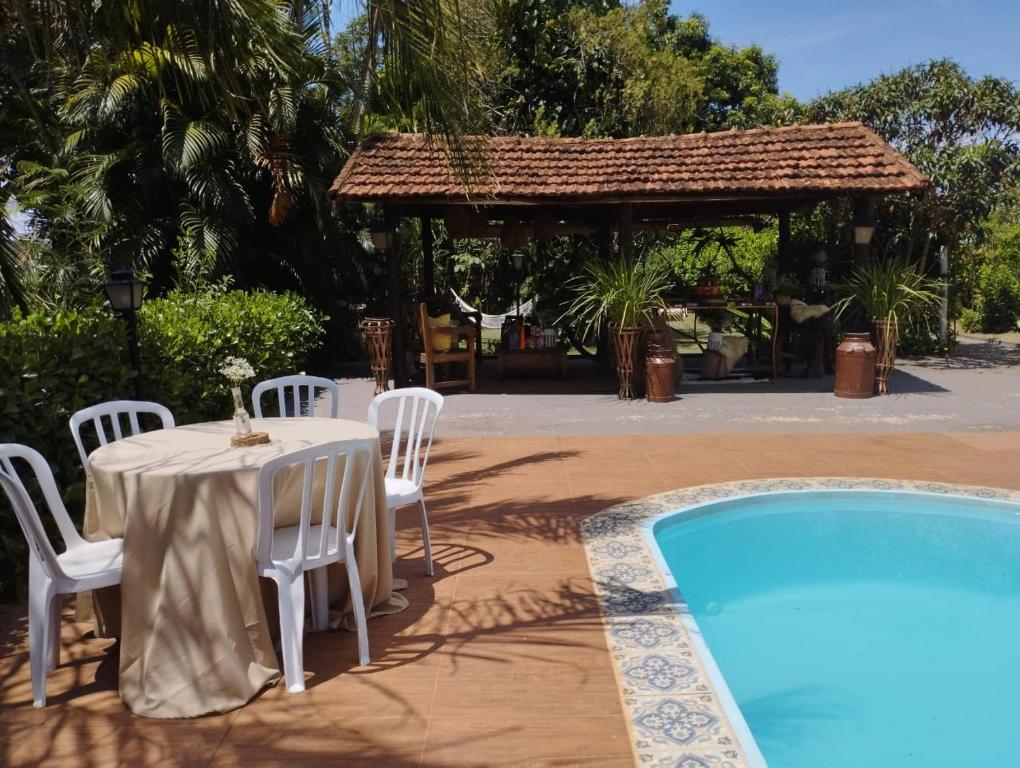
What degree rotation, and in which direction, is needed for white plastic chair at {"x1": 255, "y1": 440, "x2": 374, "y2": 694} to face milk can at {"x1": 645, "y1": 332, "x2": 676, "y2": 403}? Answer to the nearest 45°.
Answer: approximately 90° to its right

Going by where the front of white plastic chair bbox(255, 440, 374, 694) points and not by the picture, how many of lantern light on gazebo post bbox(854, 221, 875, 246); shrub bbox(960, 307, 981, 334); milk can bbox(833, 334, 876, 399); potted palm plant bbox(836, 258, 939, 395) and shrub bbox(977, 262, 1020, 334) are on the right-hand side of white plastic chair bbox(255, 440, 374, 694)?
5

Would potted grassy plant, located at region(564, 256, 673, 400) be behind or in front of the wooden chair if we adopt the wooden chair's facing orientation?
in front

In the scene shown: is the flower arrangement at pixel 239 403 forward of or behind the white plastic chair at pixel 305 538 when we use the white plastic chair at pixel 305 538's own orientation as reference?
forward

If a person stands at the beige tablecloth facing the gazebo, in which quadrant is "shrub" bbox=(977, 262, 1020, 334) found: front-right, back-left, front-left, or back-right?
front-right

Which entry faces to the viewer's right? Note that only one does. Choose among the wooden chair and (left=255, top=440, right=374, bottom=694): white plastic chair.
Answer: the wooden chair

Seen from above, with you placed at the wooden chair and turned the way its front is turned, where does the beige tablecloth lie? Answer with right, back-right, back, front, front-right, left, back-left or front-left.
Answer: right

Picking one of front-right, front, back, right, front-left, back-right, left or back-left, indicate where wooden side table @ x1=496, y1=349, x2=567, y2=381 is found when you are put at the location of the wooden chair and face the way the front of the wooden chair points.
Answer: front-left

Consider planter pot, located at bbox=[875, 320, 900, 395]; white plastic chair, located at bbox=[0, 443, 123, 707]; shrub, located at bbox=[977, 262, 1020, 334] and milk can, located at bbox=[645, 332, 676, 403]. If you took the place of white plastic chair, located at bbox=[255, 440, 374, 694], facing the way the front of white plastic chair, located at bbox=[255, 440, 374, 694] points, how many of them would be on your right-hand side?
3

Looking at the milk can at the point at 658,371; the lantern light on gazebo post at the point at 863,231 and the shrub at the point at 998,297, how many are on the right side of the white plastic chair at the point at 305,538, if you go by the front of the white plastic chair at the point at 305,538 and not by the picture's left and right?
3

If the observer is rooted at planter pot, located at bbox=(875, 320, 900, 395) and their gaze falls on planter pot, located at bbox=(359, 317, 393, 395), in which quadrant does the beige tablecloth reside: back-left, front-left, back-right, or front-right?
front-left

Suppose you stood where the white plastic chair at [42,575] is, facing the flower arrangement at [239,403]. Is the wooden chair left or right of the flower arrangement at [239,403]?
left

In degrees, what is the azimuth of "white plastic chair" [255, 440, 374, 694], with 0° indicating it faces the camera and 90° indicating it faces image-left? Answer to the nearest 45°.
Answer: approximately 135°

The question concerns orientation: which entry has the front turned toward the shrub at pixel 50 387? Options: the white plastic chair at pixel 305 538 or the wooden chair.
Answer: the white plastic chair

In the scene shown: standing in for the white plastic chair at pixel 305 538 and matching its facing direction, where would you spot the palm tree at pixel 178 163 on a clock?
The palm tree is roughly at 1 o'clock from the white plastic chair.

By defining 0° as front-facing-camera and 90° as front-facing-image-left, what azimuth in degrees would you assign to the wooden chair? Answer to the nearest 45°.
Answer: approximately 270°

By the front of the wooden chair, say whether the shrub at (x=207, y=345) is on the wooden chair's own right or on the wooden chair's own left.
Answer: on the wooden chair's own right
